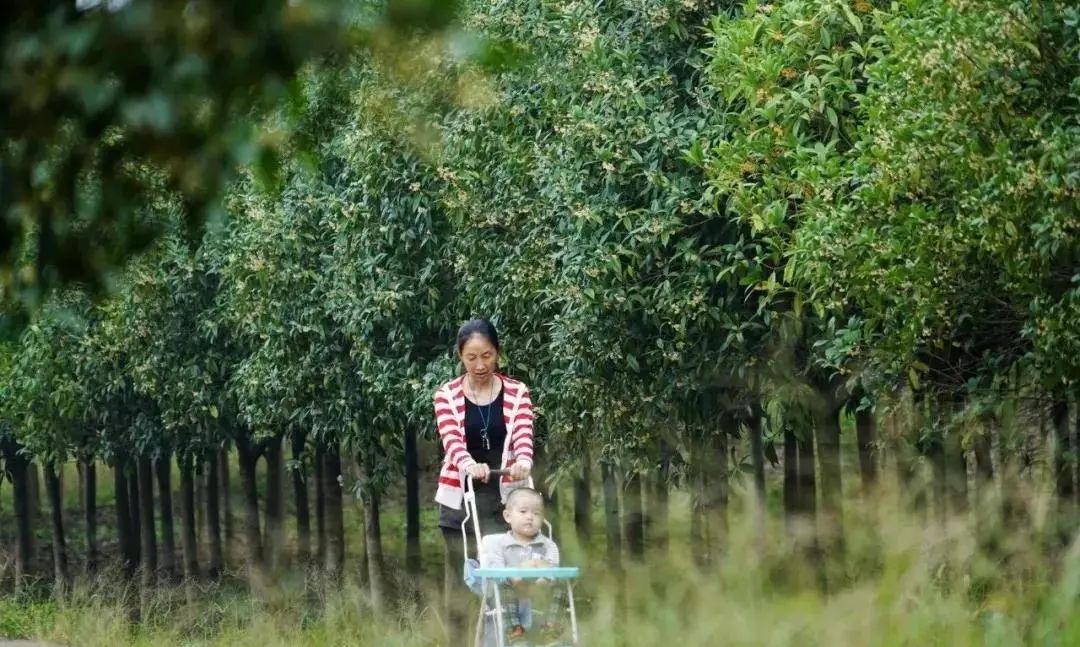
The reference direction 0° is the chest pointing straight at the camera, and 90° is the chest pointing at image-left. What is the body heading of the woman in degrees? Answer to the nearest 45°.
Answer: approximately 0°
